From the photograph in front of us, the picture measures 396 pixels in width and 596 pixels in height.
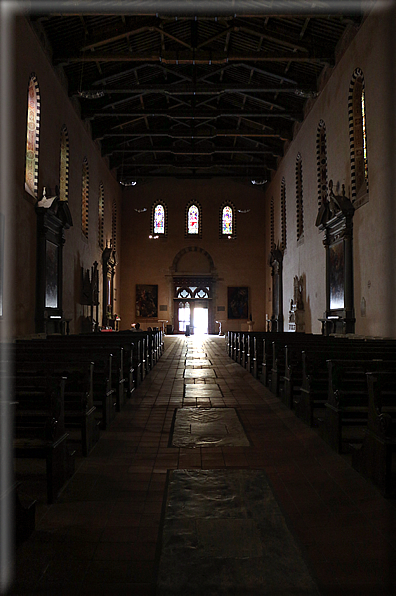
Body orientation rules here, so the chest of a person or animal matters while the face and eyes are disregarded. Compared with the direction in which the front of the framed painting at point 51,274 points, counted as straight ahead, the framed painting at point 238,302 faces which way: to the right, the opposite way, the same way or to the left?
to the right

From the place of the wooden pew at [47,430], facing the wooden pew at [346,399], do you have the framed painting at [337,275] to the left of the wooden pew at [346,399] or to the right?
left

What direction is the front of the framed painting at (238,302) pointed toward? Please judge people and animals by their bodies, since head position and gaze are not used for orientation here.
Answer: toward the camera

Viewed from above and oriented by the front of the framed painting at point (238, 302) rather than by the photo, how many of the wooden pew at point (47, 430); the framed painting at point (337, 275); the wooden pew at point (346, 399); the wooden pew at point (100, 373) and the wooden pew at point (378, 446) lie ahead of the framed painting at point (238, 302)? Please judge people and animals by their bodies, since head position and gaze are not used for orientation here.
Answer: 5

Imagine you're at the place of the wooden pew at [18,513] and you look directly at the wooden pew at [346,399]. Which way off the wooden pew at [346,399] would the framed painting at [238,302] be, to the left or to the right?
left

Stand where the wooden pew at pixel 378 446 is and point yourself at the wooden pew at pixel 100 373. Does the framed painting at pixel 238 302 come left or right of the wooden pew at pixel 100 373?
right

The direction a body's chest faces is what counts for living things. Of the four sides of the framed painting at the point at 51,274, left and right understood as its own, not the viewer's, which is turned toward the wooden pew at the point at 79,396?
right

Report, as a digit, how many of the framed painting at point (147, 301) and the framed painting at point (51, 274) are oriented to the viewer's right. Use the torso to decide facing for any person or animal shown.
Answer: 1

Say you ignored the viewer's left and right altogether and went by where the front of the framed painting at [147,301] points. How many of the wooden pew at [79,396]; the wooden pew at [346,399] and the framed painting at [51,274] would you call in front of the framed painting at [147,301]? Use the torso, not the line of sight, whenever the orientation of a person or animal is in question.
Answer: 3

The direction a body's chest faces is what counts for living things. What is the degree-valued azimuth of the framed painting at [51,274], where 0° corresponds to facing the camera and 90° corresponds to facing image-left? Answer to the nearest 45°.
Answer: approximately 270°

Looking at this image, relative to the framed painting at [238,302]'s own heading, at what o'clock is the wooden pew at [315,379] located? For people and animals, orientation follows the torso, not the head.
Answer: The wooden pew is roughly at 12 o'clock from the framed painting.

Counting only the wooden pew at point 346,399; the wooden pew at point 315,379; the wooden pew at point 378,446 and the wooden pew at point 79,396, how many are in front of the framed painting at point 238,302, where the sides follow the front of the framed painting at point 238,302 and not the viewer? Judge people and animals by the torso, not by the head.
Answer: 4

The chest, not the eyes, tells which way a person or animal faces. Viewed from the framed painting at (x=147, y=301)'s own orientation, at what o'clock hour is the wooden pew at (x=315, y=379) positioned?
The wooden pew is roughly at 12 o'clock from the framed painting.

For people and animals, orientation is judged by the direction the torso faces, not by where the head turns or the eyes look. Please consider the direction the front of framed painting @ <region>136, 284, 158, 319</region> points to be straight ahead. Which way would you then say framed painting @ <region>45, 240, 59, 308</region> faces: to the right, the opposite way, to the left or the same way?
to the left
